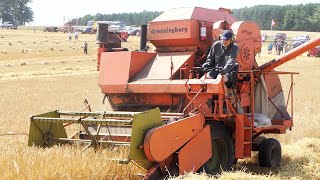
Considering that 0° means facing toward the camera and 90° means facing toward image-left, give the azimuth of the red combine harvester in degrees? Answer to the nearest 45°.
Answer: approximately 45°

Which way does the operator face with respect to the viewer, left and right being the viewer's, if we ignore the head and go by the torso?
facing the viewer and to the left of the viewer
